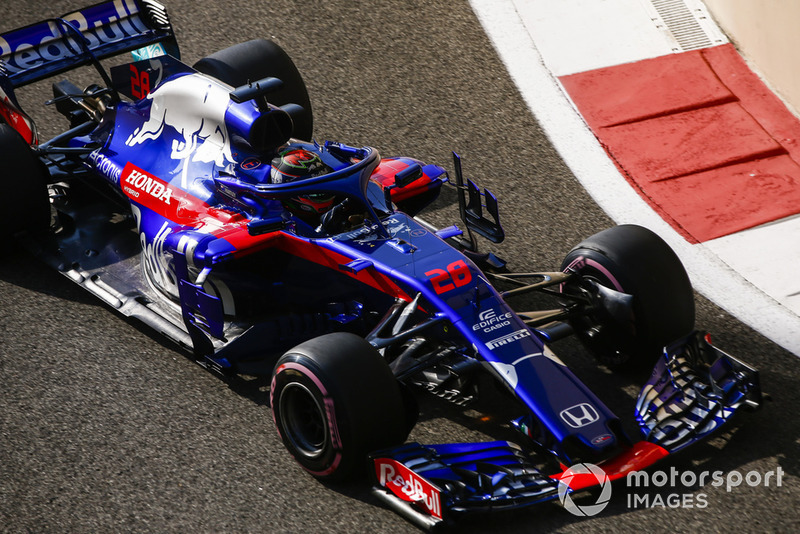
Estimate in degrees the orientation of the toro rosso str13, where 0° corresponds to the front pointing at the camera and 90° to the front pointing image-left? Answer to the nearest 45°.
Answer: approximately 315°
